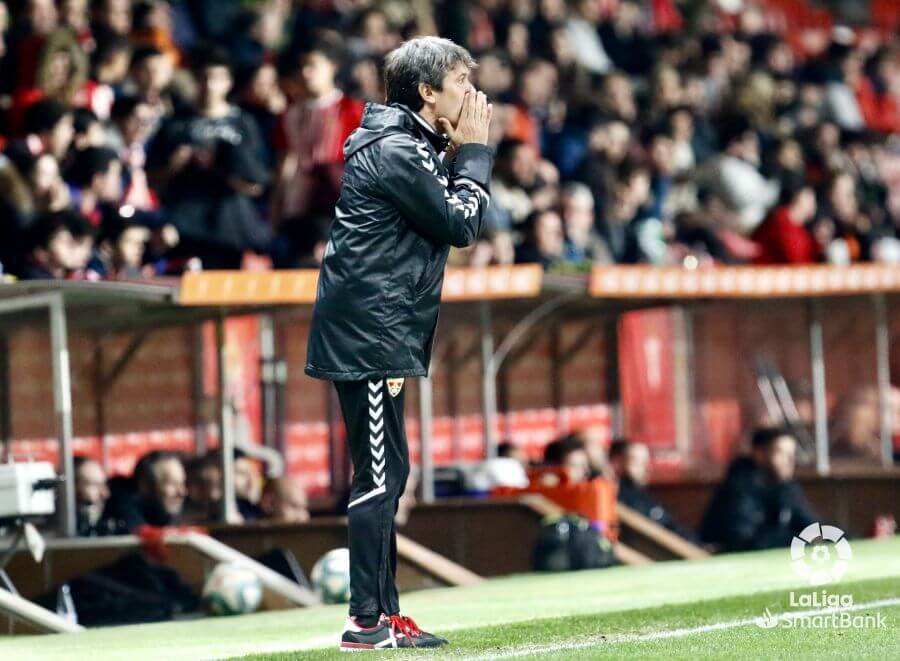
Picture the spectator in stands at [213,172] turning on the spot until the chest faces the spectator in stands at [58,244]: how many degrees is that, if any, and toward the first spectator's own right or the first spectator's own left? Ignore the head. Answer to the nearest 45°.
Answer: approximately 45° to the first spectator's own right

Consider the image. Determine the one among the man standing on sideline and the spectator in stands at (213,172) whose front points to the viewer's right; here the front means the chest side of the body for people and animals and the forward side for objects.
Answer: the man standing on sideline

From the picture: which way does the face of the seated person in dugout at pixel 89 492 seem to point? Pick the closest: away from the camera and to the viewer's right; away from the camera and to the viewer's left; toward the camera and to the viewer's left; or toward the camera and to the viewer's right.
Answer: toward the camera and to the viewer's right

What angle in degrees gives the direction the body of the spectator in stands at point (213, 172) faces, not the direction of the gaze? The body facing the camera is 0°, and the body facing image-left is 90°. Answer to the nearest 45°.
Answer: approximately 0°

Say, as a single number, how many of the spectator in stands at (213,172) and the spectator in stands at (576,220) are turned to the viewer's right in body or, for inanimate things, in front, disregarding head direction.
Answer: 0

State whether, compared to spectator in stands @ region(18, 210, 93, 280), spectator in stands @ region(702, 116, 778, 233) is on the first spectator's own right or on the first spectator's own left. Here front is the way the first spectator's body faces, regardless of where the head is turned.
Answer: on the first spectator's own left

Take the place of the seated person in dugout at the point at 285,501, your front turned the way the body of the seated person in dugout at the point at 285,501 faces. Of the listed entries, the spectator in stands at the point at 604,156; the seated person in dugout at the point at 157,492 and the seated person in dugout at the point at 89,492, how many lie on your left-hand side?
1

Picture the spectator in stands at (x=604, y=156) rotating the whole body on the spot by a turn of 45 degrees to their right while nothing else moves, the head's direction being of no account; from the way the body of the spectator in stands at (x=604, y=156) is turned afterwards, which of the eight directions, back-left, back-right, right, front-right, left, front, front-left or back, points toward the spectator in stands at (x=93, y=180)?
front-right

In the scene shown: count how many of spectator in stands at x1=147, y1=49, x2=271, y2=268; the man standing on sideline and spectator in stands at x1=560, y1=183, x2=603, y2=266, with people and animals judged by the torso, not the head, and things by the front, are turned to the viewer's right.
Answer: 1

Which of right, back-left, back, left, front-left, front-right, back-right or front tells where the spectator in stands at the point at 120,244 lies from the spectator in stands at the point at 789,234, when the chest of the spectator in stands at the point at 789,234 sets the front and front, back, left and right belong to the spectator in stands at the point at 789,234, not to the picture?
right

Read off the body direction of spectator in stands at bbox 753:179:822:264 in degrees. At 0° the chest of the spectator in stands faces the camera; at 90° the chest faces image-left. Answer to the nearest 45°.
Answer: approximately 315°

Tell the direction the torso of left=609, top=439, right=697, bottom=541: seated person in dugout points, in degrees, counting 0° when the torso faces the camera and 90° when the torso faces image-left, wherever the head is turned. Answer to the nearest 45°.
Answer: approximately 315°

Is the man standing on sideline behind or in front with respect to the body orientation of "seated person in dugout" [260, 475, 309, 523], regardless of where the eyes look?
in front

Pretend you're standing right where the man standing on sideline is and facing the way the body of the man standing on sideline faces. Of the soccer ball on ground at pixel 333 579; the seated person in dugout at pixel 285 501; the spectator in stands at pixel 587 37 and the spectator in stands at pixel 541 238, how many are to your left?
4

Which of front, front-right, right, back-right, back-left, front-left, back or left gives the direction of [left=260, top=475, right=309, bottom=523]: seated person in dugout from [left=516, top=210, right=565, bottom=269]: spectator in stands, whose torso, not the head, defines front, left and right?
right
